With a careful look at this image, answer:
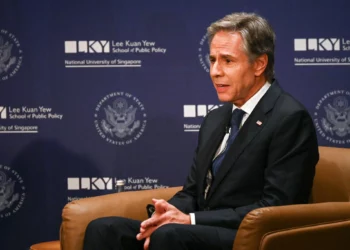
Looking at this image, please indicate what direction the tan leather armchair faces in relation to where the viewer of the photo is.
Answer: facing the viewer and to the left of the viewer

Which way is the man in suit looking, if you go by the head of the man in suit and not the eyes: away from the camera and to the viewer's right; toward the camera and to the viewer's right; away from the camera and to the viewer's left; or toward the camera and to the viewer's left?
toward the camera and to the viewer's left

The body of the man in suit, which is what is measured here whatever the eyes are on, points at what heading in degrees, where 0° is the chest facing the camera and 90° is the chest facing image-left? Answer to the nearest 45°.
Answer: approximately 45°
